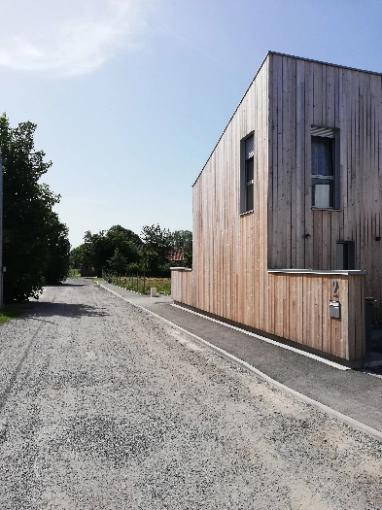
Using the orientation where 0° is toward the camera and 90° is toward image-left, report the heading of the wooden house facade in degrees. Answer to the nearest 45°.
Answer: approximately 45°

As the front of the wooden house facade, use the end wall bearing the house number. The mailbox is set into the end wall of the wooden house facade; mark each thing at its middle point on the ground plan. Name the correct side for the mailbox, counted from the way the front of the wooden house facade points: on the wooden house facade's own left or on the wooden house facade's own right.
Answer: on the wooden house facade's own left

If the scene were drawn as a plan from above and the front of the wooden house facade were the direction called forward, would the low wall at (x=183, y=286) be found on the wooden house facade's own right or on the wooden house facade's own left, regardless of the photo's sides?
on the wooden house facade's own right

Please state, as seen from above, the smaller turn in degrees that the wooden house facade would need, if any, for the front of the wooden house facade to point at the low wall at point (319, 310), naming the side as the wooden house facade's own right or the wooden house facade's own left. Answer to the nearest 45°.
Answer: approximately 45° to the wooden house facade's own left

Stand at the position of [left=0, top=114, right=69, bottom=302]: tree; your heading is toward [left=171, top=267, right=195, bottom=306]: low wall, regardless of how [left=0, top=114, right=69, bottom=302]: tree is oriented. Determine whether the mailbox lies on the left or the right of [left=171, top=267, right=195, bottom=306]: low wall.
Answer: right
